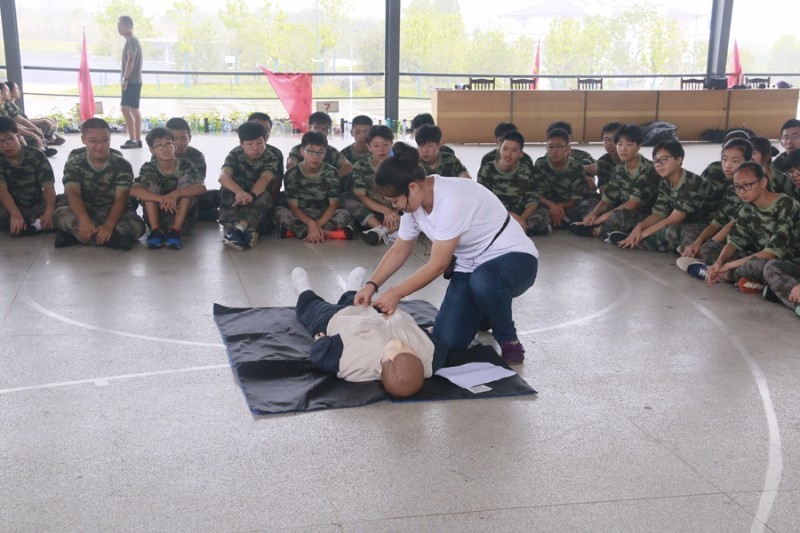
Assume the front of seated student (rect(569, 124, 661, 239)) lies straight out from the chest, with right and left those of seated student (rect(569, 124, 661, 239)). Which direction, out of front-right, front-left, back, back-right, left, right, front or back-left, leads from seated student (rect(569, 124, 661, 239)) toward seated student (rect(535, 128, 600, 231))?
right

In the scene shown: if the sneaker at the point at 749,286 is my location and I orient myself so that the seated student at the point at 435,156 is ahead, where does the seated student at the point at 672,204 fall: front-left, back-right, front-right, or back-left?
front-right

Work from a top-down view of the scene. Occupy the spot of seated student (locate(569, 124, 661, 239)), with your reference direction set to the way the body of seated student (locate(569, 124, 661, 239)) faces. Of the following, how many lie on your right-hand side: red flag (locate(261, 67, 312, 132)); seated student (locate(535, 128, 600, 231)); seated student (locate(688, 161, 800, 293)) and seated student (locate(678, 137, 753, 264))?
2

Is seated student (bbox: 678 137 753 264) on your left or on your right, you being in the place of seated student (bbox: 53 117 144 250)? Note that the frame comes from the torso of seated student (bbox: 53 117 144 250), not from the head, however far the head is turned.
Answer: on your left

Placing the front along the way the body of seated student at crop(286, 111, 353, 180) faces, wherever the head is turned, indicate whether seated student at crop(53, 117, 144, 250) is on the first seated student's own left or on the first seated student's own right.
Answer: on the first seated student's own right

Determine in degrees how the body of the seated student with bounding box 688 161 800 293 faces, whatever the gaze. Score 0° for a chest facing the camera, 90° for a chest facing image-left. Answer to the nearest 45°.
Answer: approximately 45°

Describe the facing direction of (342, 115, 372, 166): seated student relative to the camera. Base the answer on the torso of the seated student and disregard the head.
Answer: toward the camera

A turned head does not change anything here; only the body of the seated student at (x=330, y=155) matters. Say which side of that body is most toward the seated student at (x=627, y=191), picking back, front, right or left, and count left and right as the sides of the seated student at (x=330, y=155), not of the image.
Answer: left

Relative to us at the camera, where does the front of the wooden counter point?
facing the viewer

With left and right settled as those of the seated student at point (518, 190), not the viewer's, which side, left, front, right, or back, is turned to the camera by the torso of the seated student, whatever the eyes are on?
front

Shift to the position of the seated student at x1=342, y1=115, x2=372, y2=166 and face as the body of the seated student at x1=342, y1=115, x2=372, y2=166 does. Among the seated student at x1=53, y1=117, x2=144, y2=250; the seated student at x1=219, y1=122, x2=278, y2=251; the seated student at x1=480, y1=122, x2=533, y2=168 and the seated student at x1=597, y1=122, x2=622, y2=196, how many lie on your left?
2

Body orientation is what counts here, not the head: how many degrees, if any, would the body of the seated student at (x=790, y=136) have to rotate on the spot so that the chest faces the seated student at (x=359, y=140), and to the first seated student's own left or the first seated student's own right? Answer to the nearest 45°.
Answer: approximately 45° to the first seated student's own right

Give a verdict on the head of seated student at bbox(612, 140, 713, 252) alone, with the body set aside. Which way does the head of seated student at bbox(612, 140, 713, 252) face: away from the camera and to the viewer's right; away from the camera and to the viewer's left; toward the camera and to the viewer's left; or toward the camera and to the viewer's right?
toward the camera and to the viewer's left

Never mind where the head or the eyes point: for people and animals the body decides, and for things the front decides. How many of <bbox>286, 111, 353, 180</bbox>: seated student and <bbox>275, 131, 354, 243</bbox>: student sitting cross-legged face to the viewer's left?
0

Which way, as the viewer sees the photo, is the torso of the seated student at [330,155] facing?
toward the camera

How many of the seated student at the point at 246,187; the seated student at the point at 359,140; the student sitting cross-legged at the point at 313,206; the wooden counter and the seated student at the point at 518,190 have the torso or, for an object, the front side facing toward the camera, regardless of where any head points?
5

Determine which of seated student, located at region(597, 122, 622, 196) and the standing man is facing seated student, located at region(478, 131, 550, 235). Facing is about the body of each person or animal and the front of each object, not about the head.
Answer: seated student, located at region(597, 122, 622, 196)

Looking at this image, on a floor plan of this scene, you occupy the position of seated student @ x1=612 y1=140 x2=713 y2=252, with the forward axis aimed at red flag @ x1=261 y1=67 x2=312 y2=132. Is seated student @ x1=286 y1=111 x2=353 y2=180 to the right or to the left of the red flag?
left

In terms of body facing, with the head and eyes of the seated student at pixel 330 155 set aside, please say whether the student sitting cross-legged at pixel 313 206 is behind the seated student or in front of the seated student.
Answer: in front
